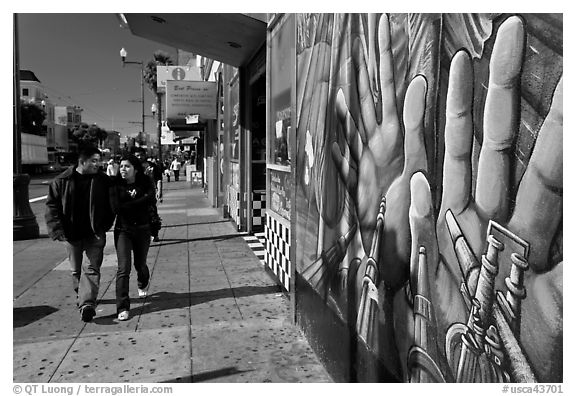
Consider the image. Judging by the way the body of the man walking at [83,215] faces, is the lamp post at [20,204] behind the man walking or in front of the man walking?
behind

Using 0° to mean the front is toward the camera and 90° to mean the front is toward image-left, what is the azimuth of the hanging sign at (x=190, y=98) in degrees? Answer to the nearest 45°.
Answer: approximately 0°

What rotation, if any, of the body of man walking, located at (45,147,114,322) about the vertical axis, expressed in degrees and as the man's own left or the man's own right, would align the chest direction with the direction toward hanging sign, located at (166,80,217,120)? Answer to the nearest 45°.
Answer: approximately 180°

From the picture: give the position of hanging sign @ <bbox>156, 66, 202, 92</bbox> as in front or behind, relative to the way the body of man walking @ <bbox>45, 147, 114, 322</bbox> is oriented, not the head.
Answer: behind

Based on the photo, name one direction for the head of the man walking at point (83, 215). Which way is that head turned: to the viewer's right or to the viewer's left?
to the viewer's right

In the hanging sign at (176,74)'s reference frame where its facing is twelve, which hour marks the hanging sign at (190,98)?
the hanging sign at (190,98) is roughly at 12 o'clock from the hanging sign at (176,74).

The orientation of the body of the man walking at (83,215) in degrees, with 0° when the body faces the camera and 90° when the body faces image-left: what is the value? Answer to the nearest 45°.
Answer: approximately 0°

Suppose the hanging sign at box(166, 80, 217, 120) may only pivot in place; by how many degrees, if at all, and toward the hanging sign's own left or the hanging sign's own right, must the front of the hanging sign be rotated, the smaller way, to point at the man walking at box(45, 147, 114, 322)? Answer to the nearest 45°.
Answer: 0° — it already faces them
